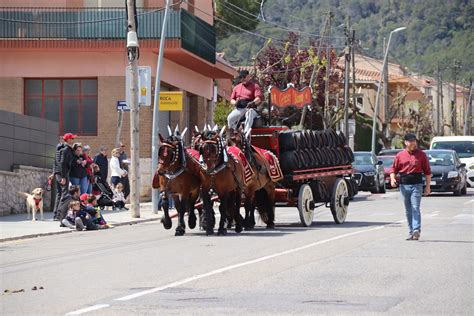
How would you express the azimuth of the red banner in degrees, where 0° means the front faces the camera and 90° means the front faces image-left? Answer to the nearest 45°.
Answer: approximately 0°

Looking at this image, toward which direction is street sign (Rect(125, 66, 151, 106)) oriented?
toward the camera

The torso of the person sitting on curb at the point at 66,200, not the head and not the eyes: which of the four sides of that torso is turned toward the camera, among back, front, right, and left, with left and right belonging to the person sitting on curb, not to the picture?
right

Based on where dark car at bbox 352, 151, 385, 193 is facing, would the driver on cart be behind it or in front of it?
in front

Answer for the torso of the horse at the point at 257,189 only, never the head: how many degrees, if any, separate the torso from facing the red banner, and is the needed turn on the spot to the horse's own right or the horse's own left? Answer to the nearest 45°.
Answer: approximately 135° to the horse's own right

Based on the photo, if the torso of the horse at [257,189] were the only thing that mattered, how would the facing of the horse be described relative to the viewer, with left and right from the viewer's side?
facing the viewer and to the left of the viewer

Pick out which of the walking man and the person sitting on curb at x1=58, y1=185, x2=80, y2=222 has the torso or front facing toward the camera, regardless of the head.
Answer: the walking man
